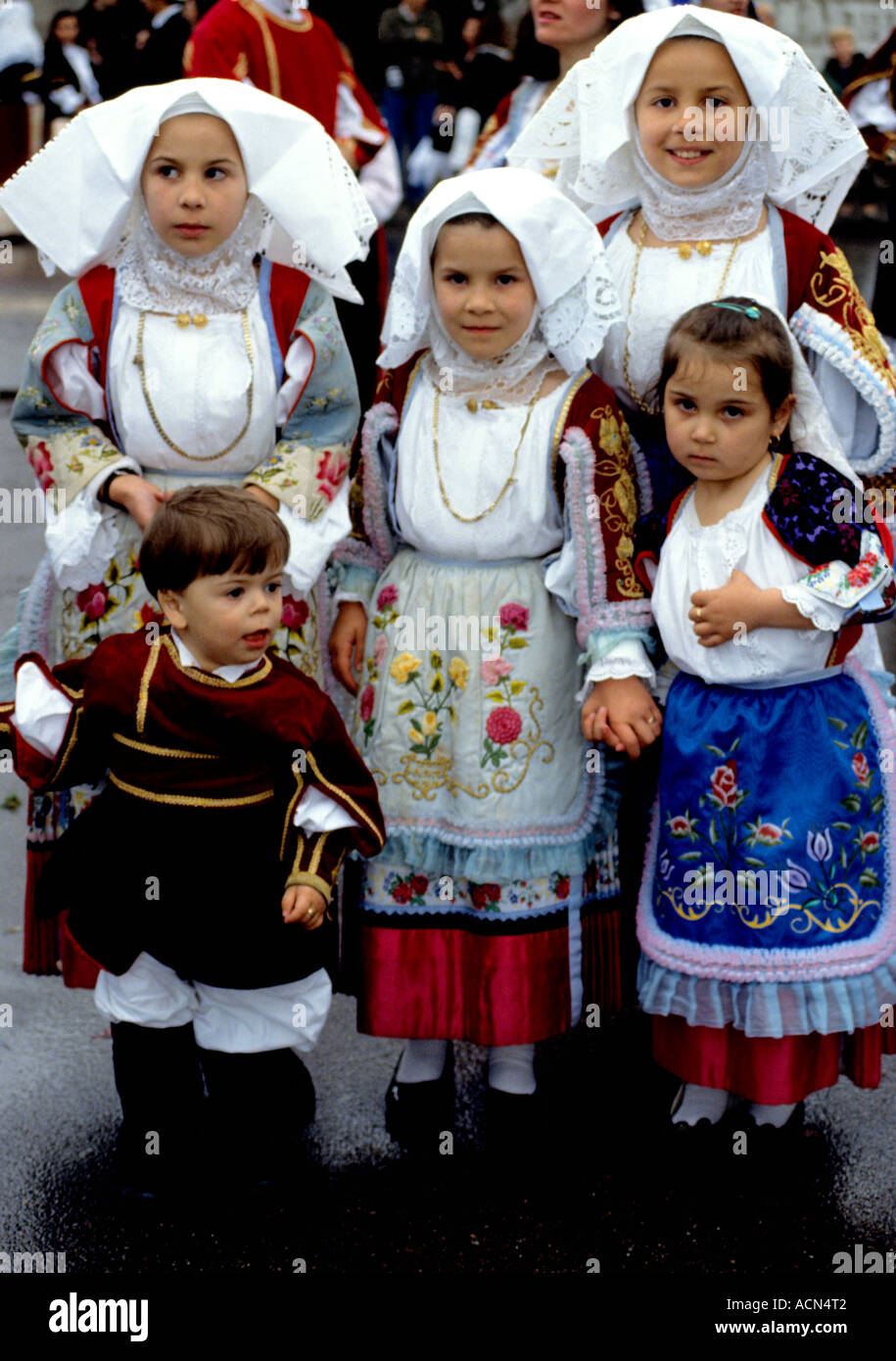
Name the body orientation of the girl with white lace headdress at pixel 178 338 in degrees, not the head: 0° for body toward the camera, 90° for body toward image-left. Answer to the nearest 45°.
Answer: approximately 0°

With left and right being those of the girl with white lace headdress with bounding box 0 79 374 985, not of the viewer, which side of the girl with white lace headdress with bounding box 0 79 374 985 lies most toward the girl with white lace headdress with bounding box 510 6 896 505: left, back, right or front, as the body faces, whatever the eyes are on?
left

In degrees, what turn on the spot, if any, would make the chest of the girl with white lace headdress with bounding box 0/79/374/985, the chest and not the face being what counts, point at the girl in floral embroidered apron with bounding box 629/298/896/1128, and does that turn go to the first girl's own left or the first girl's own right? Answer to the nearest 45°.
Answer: approximately 45° to the first girl's own left
